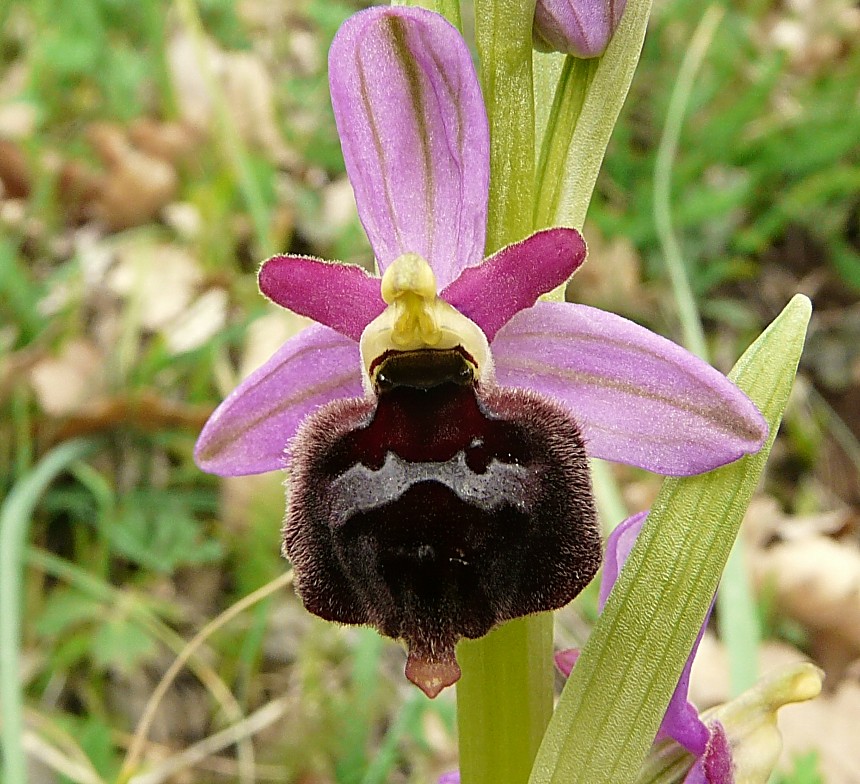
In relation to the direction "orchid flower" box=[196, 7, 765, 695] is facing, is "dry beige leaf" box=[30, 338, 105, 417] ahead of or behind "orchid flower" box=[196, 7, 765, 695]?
behind

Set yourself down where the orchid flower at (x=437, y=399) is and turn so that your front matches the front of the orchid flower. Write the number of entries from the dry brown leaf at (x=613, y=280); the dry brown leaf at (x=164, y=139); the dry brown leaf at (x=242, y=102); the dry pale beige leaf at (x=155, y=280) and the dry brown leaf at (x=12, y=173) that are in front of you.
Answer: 0

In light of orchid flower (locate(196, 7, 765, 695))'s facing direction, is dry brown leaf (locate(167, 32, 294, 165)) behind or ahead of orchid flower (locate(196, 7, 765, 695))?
behind

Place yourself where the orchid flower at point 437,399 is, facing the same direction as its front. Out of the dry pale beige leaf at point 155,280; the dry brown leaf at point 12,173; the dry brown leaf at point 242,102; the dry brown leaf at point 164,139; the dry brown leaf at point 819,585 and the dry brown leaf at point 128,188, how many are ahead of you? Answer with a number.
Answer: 0

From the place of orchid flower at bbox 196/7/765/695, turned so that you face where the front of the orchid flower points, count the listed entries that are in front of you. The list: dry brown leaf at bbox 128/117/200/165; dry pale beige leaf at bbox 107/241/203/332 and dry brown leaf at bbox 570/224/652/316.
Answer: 0

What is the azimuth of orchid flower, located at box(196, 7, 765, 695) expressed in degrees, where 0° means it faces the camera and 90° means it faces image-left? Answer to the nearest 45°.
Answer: approximately 0°

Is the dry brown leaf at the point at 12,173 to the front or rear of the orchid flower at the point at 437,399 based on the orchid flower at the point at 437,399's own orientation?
to the rear

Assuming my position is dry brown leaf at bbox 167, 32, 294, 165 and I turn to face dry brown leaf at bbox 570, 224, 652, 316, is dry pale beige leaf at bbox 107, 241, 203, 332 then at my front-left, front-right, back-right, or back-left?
front-right

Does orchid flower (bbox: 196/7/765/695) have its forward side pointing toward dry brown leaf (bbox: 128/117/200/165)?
no

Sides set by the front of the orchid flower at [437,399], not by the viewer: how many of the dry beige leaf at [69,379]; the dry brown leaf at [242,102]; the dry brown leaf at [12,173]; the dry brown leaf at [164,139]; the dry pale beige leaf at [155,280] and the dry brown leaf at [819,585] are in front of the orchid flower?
0

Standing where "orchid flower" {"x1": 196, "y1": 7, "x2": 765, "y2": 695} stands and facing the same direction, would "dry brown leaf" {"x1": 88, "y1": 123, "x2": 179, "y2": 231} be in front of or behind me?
behind

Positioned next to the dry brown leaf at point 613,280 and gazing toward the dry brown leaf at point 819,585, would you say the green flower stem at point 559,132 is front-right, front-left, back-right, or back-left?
front-right

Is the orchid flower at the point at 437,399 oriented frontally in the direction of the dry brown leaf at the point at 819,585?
no
